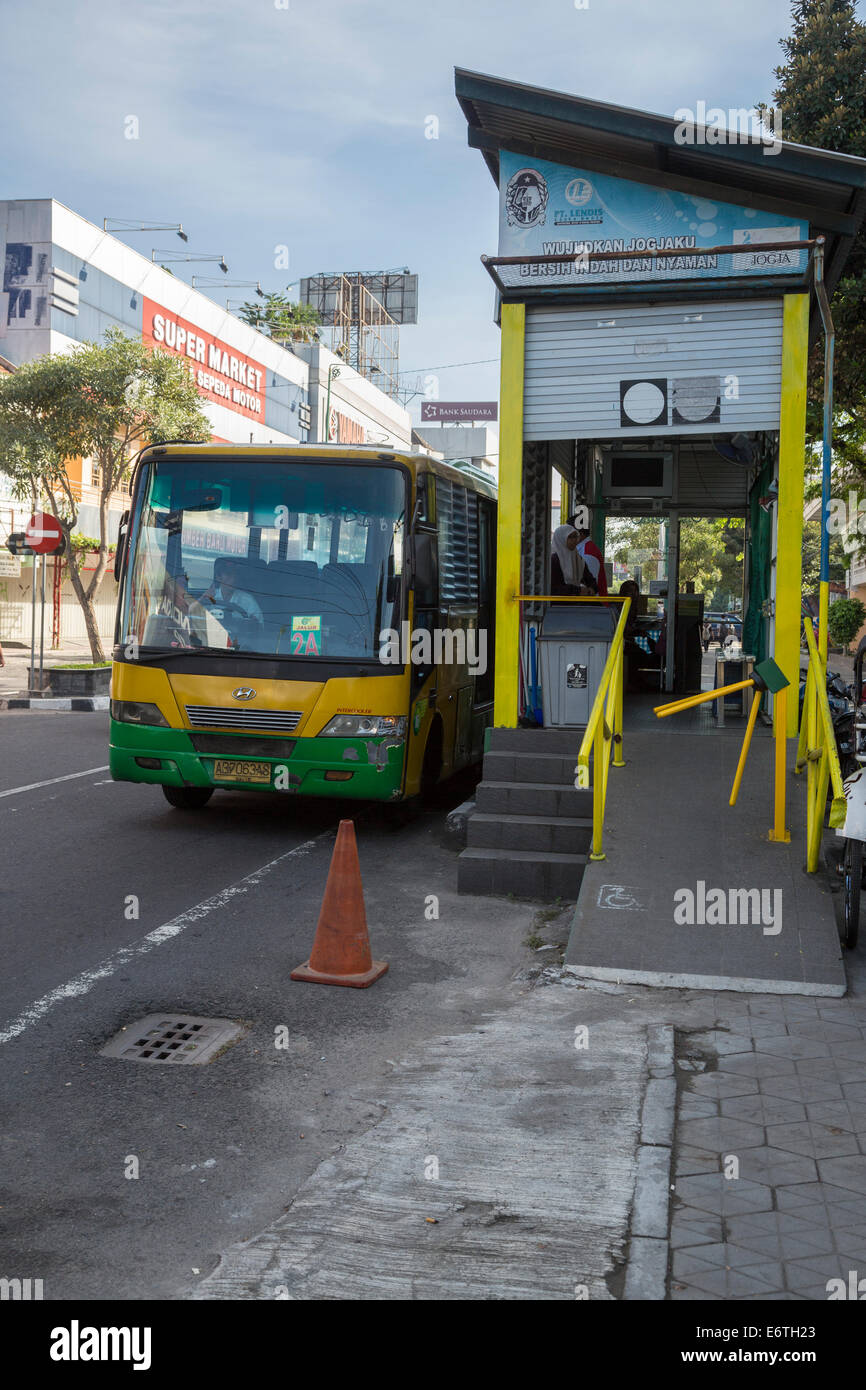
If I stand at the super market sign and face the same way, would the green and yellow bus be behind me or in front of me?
in front

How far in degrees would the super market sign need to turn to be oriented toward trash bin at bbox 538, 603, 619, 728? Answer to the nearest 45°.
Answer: approximately 45° to its right

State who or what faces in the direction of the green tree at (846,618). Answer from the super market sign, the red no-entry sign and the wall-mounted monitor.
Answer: the super market sign

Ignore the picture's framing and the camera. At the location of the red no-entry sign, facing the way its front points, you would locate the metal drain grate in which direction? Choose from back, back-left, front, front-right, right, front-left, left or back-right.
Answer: front

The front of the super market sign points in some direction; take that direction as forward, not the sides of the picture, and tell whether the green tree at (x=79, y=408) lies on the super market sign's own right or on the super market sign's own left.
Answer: on the super market sign's own right

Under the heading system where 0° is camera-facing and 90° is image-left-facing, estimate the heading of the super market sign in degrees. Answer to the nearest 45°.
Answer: approximately 315°

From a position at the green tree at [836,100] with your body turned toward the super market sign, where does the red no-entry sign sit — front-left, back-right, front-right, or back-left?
front-left

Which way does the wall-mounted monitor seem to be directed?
toward the camera

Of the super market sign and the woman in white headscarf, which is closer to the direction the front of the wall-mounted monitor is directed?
the woman in white headscarf

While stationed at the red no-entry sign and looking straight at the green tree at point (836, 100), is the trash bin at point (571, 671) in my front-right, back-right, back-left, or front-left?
front-right

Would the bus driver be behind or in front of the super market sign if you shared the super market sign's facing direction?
in front

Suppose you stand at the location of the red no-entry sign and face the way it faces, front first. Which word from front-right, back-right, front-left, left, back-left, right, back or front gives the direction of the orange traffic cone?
front

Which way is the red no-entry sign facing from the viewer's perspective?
toward the camera
